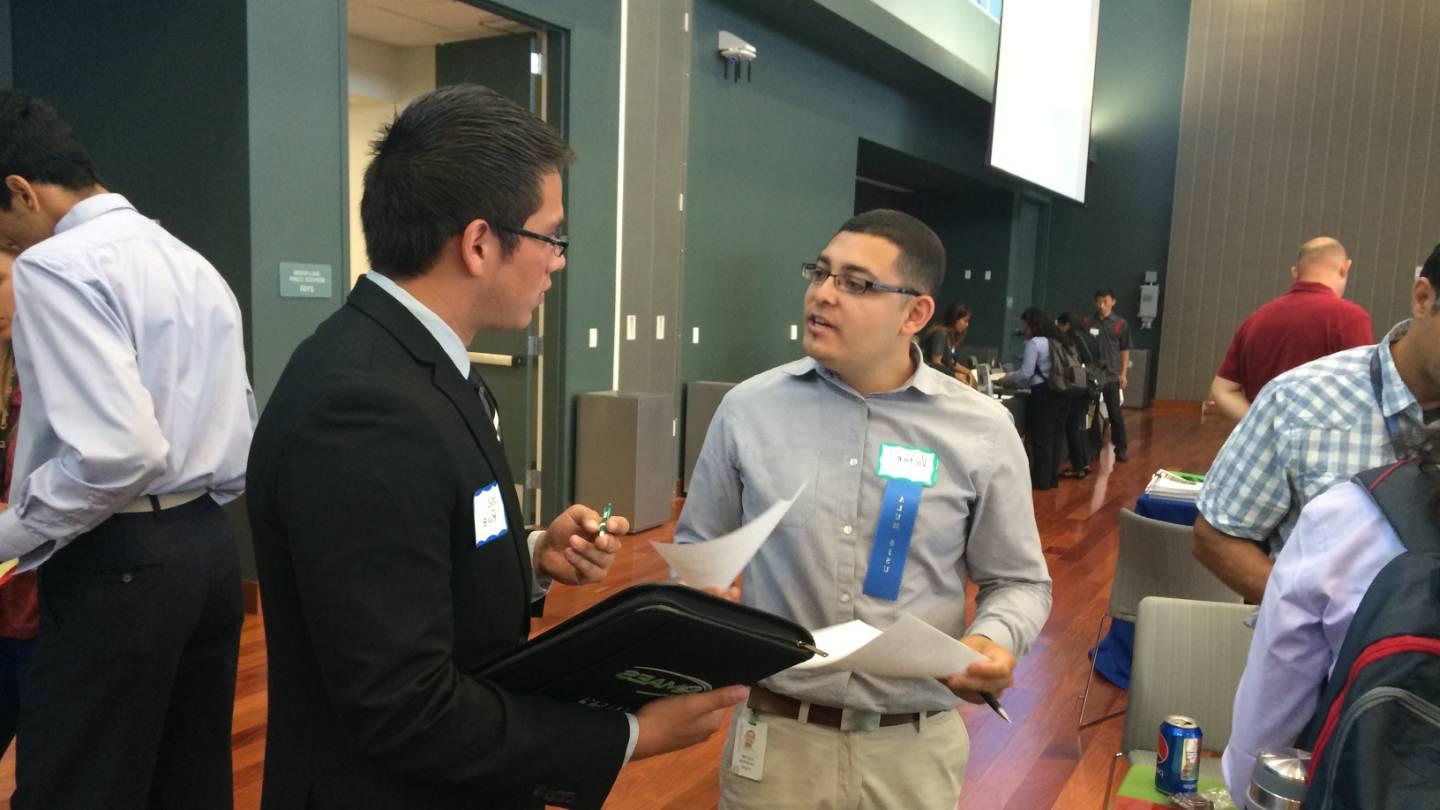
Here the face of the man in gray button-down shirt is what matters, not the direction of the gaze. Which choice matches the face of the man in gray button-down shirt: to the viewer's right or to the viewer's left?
to the viewer's left

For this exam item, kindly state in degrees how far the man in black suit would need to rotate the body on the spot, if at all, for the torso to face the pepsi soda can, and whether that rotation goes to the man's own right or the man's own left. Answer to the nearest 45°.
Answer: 0° — they already face it

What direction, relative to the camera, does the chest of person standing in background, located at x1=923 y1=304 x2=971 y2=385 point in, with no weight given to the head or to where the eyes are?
to the viewer's right

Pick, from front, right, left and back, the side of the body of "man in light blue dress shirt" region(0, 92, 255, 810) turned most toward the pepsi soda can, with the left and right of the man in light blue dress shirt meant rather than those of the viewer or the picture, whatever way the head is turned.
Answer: back

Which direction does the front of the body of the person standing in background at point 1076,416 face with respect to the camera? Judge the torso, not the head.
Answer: to the viewer's left

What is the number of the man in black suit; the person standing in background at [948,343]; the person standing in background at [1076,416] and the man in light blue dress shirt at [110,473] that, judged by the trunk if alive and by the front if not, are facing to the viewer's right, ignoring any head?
2

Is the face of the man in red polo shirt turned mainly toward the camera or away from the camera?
away from the camera

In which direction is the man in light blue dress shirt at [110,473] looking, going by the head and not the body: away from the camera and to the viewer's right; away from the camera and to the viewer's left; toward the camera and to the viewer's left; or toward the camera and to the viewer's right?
away from the camera and to the viewer's left

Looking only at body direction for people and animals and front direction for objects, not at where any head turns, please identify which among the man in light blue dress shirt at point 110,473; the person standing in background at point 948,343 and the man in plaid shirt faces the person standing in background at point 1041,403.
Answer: the person standing in background at point 948,343

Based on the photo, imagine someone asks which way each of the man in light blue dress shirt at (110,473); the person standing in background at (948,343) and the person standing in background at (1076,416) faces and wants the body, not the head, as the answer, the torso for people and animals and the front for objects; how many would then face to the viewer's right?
1

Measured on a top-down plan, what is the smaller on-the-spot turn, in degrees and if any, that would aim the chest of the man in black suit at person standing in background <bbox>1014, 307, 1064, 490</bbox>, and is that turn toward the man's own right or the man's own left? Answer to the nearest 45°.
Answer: approximately 45° to the man's own left

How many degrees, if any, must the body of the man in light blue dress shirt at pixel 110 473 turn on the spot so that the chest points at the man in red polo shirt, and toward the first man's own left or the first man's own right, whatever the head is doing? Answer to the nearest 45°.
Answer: approximately 135° to the first man's own right

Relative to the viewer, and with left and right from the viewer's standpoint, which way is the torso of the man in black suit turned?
facing to the right of the viewer

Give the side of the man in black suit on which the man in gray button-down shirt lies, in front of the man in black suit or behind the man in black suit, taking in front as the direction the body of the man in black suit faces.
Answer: in front
